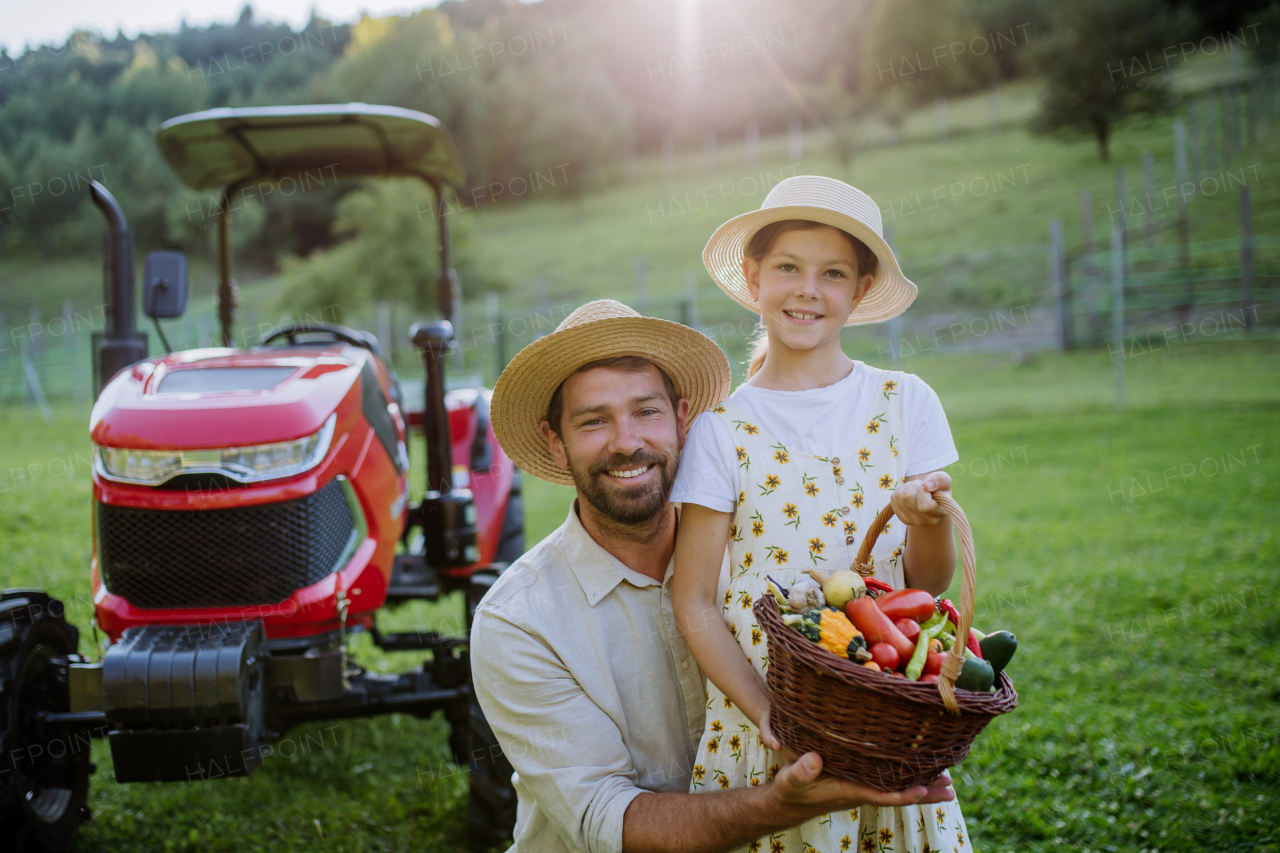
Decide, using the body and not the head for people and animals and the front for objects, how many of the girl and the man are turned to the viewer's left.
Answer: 0

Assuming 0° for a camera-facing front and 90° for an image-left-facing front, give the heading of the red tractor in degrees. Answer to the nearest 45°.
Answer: approximately 45°

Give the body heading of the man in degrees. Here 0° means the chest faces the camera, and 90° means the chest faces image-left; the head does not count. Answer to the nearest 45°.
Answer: approximately 315°

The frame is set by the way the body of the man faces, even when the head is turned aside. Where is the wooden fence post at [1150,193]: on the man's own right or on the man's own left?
on the man's own left

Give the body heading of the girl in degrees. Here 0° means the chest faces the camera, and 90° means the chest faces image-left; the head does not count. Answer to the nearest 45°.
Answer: approximately 0°

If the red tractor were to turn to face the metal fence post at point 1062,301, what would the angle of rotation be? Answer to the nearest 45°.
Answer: approximately 180°
